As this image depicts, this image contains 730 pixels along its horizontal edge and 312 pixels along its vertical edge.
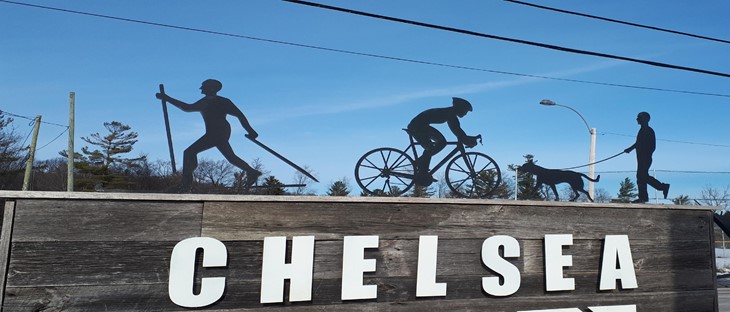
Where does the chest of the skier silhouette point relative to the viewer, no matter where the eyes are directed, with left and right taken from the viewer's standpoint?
facing to the left of the viewer

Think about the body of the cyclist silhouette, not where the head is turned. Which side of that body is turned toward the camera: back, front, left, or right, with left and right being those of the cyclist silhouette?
right

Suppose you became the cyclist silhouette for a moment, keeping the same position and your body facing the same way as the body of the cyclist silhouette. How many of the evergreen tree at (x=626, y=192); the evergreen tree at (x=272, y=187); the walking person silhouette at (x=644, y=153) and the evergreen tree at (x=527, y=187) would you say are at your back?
1

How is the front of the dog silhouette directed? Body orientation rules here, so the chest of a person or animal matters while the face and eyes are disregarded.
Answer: to the viewer's left

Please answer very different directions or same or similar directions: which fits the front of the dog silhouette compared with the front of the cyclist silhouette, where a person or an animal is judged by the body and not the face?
very different directions

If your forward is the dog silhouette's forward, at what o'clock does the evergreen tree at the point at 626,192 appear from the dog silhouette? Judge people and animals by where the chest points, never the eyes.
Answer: The evergreen tree is roughly at 4 o'clock from the dog silhouette.

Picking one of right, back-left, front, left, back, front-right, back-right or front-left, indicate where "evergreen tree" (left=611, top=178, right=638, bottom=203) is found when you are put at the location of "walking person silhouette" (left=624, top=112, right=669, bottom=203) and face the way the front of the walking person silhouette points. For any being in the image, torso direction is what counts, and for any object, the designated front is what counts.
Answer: right
